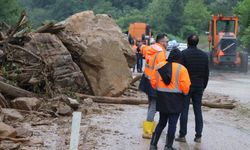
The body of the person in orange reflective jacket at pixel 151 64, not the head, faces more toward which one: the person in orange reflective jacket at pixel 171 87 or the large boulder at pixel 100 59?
the large boulder

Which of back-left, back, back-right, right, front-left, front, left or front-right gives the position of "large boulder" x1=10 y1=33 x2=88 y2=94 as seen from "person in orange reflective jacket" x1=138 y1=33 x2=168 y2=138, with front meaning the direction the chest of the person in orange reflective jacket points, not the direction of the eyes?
left

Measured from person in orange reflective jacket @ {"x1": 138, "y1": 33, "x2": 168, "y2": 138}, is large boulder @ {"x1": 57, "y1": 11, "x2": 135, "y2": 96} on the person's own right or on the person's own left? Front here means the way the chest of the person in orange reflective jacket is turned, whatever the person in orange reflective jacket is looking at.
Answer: on the person's own left

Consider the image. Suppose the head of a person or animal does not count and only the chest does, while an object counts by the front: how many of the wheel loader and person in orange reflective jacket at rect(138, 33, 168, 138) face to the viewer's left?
0

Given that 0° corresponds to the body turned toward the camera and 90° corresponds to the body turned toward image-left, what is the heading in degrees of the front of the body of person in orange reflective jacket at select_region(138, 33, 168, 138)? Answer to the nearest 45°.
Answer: approximately 225°
